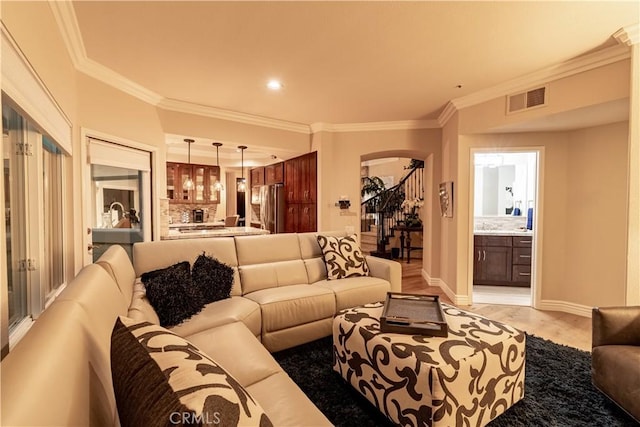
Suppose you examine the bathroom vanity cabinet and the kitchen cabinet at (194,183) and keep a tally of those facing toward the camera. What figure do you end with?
2

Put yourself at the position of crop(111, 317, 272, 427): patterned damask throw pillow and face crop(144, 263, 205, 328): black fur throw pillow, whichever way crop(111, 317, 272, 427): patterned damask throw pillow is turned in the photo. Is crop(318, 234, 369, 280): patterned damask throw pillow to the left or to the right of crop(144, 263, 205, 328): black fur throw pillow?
right

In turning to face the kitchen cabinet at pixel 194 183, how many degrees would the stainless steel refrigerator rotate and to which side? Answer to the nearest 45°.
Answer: approximately 90° to its right

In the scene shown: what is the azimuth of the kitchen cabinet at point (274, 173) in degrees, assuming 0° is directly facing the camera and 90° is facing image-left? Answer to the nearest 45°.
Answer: approximately 45°

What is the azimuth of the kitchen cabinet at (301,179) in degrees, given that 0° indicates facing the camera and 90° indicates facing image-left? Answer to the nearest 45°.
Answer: approximately 45°

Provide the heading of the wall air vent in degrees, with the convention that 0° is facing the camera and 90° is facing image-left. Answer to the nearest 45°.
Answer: approximately 45°

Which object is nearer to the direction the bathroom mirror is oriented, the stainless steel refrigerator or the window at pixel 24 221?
the window

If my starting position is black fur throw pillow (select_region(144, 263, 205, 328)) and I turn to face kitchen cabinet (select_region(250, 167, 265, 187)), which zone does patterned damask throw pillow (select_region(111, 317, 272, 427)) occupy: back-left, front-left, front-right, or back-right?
back-right
